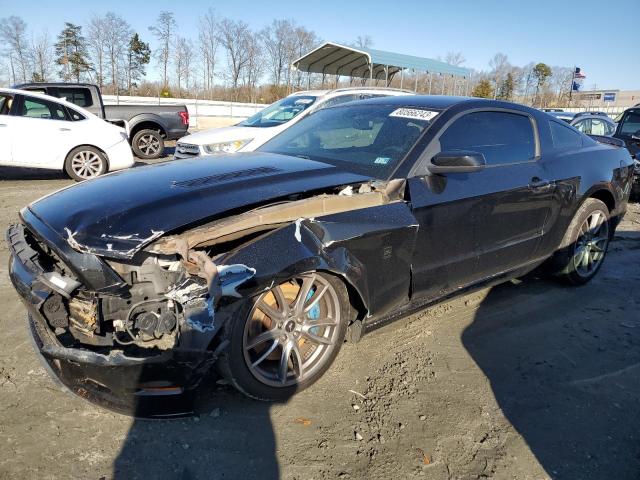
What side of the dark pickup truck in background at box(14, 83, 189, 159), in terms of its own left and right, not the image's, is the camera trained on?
left

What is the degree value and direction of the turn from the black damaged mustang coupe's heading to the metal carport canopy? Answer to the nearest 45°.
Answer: approximately 135° to its right

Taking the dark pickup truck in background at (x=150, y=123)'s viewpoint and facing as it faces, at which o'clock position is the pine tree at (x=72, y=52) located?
The pine tree is roughly at 3 o'clock from the dark pickup truck in background.
